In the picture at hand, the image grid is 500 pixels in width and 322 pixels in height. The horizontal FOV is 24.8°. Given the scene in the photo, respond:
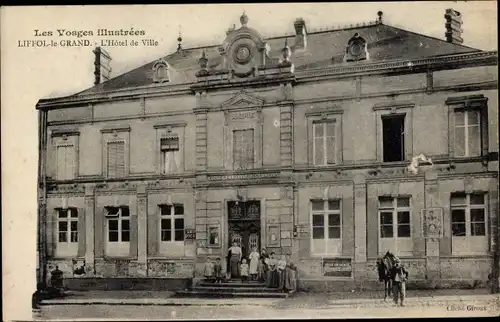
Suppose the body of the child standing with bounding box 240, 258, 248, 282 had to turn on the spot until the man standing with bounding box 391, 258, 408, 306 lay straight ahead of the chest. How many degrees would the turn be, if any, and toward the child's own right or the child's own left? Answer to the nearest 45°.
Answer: approximately 90° to the child's own left

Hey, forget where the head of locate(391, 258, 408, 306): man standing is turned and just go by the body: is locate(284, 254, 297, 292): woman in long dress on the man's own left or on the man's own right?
on the man's own right

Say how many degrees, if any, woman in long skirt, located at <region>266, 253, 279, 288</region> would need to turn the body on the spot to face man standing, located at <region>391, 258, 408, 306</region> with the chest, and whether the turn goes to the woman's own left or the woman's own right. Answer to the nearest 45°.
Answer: approximately 90° to the woman's own left
